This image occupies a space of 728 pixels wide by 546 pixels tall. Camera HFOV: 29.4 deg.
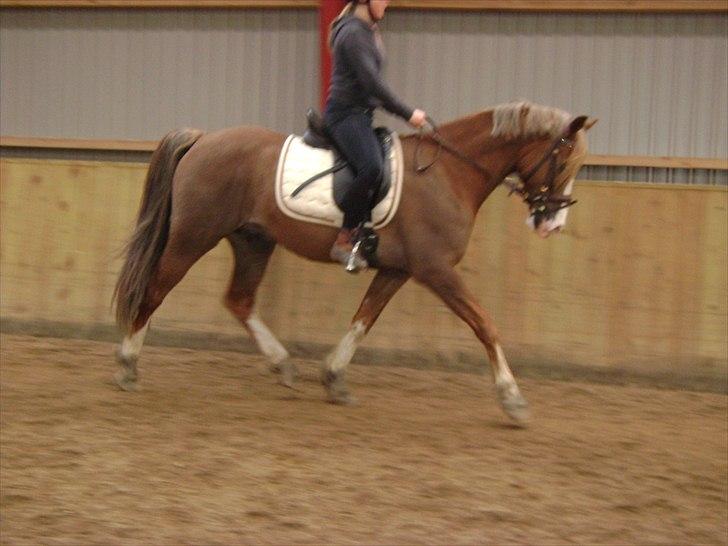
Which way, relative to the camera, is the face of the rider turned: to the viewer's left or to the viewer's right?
to the viewer's right

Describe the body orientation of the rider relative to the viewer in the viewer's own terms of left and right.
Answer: facing to the right of the viewer

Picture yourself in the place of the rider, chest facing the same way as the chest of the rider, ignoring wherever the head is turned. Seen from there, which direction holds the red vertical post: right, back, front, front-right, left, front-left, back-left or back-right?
left

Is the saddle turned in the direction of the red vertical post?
no

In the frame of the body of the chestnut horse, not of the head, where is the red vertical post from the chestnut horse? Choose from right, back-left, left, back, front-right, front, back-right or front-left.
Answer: left

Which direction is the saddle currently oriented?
to the viewer's right

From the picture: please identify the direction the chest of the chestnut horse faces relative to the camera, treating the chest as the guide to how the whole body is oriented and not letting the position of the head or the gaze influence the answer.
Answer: to the viewer's right
